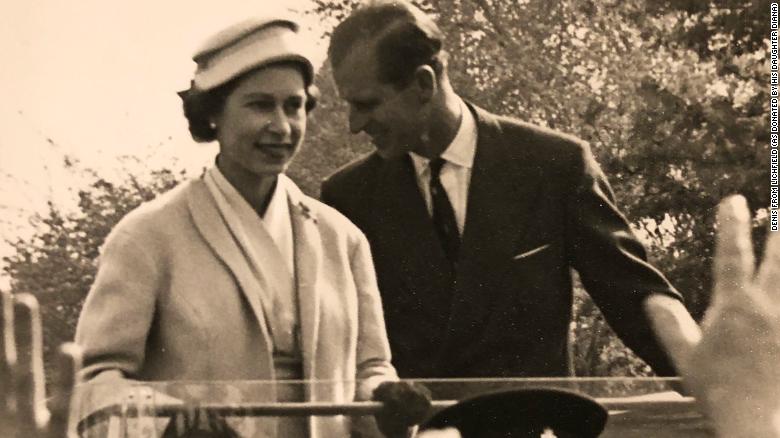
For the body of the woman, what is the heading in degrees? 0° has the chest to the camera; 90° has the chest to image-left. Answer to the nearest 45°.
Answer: approximately 315°

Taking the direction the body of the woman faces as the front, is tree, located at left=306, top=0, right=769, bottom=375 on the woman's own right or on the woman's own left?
on the woman's own left

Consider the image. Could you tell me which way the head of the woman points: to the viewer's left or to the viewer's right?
to the viewer's right
